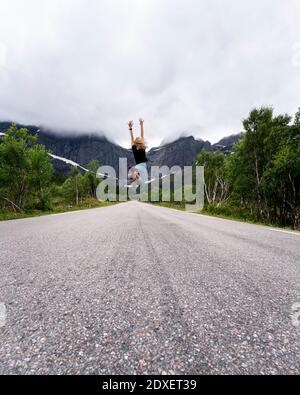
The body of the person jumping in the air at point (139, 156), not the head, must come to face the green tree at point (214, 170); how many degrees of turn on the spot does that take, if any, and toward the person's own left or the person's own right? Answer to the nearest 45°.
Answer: approximately 45° to the person's own right

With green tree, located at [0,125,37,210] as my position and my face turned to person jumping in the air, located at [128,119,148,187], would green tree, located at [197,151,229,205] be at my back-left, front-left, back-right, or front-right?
front-left

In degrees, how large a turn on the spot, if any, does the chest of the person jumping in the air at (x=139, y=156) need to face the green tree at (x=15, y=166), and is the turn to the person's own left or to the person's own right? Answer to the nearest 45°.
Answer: approximately 45° to the person's own left

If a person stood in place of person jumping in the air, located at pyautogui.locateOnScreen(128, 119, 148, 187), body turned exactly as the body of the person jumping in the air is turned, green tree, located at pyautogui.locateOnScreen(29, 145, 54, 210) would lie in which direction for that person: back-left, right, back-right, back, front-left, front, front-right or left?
front-left

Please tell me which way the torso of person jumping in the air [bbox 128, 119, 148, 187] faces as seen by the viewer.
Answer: away from the camera
